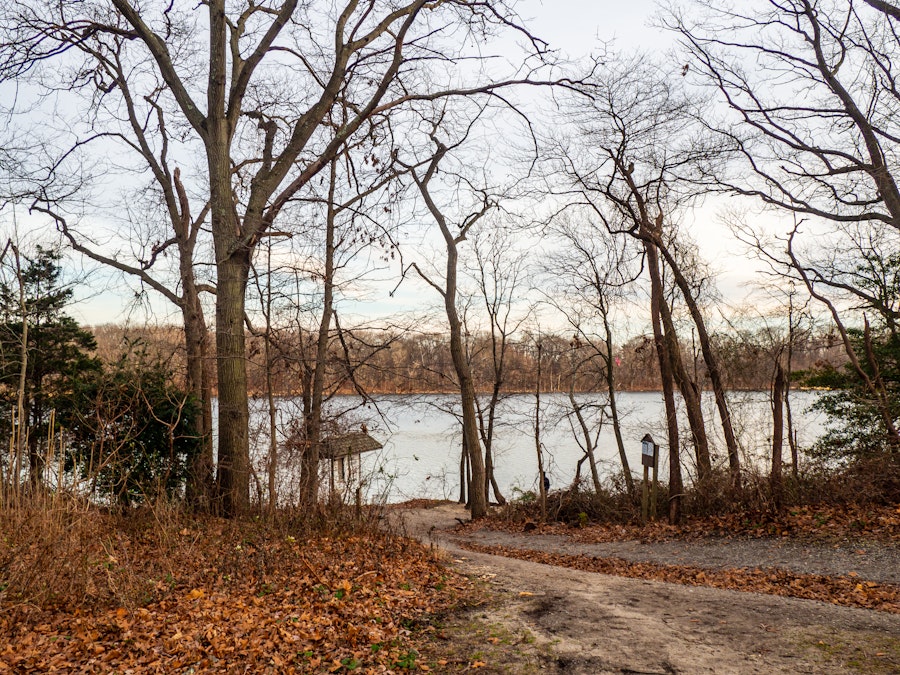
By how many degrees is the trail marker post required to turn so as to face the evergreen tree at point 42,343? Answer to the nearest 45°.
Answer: approximately 45° to its right

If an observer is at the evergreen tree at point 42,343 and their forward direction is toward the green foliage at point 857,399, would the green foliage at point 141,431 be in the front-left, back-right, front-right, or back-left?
front-right

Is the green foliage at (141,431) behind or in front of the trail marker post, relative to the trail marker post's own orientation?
in front

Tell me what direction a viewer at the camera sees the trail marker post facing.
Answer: facing the viewer and to the left of the viewer

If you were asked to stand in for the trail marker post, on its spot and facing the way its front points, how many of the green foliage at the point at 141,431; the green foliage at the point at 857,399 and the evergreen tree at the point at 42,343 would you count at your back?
1

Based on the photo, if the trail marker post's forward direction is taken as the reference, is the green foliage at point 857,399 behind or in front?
behind
